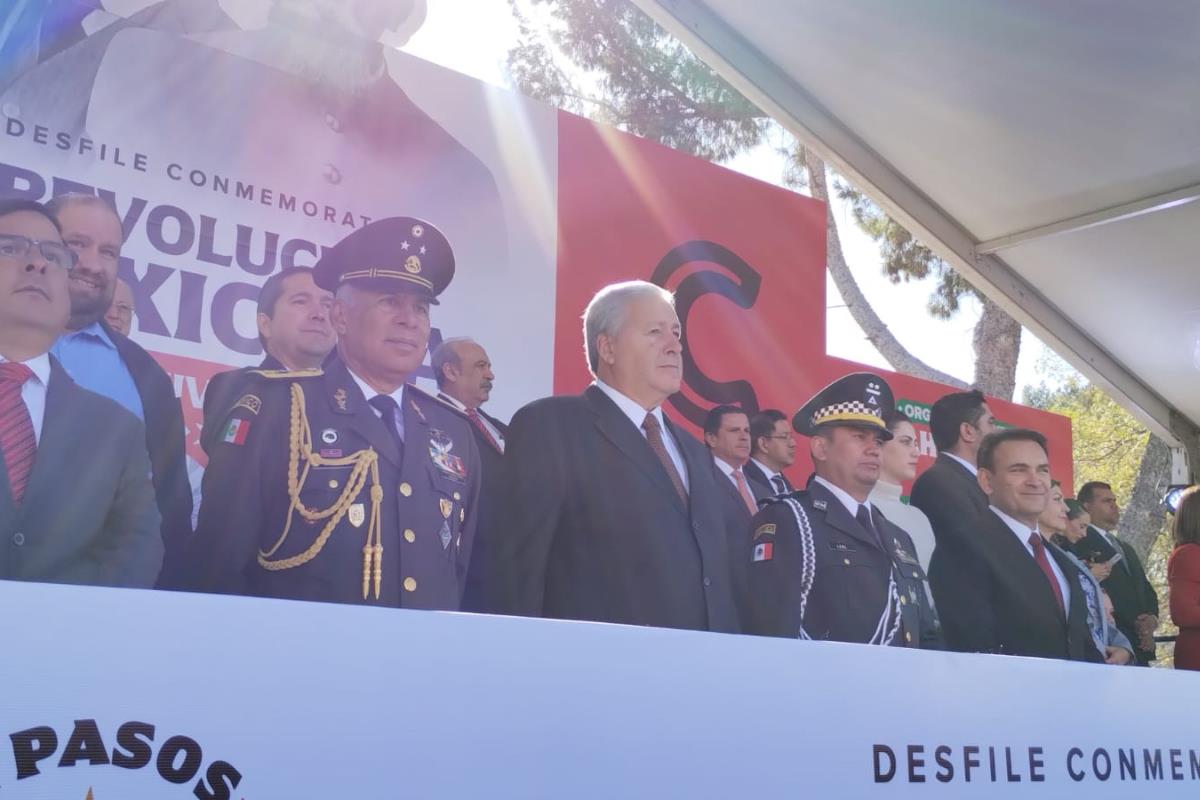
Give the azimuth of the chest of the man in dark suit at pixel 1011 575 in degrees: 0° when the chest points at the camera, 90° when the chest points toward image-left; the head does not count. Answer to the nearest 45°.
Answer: approximately 315°

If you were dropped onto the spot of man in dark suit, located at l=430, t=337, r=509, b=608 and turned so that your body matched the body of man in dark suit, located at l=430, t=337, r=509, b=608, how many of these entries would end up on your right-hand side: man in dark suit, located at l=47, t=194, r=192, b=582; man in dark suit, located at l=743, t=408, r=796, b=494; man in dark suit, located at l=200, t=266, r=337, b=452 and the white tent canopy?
2

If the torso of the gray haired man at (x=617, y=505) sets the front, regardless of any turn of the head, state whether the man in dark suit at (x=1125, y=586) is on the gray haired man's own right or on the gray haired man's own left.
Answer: on the gray haired man's own left

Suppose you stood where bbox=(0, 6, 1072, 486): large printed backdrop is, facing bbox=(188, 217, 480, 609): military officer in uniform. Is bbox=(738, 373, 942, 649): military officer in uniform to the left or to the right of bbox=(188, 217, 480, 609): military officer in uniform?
left

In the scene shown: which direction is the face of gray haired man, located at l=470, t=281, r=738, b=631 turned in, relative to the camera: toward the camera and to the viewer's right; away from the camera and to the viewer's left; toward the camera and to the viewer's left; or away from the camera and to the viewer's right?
toward the camera and to the viewer's right

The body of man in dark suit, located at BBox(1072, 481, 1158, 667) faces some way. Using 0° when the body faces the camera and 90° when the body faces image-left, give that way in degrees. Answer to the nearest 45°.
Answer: approximately 315°

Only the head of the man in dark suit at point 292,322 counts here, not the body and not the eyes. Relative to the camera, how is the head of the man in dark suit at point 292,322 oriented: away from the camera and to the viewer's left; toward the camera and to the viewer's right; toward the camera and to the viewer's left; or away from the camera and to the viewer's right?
toward the camera and to the viewer's right

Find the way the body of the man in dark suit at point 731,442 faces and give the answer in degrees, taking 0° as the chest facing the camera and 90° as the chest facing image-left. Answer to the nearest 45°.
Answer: approximately 315°

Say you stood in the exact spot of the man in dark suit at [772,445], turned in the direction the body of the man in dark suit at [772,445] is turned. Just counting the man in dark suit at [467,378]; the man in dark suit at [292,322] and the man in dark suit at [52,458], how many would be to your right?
3
